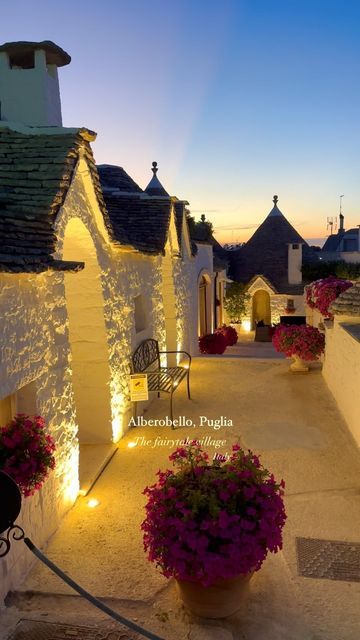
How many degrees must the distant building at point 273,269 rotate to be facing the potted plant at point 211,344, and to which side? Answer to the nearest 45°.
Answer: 0° — it already faces it

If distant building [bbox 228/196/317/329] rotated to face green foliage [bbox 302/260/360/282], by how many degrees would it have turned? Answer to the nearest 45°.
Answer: approximately 90° to its left

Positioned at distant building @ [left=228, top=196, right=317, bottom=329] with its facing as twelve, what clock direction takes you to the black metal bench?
The black metal bench is roughly at 12 o'clock from the distant building.

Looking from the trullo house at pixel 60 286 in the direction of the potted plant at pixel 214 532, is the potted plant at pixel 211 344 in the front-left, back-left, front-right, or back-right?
back-left

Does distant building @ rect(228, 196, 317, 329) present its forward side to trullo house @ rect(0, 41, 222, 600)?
yes

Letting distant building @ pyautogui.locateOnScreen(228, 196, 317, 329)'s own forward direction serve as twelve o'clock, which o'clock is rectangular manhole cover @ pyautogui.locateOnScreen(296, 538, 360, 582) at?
The rectangular manhole cover is roughly at 12 o'clock from the distant building.

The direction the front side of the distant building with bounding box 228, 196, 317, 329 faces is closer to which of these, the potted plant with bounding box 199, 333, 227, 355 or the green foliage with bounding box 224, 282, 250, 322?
the potted plant

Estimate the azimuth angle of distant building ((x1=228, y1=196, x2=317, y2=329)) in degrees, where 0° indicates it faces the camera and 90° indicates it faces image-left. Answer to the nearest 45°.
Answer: approximately 0°

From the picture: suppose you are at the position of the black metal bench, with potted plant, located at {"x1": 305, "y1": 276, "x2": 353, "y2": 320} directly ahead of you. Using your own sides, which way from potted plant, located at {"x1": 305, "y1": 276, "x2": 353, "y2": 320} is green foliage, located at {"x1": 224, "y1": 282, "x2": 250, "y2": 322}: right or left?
left

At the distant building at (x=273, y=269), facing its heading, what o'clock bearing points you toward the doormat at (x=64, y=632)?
The doormat is roughly at 12 o'clock from the distant building.

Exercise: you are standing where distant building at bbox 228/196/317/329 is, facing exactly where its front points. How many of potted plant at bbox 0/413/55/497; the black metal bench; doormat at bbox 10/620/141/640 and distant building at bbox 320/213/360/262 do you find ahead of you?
3

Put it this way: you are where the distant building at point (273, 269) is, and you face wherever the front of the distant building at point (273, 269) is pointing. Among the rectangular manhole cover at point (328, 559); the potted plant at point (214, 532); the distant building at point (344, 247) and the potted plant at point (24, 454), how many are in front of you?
3
